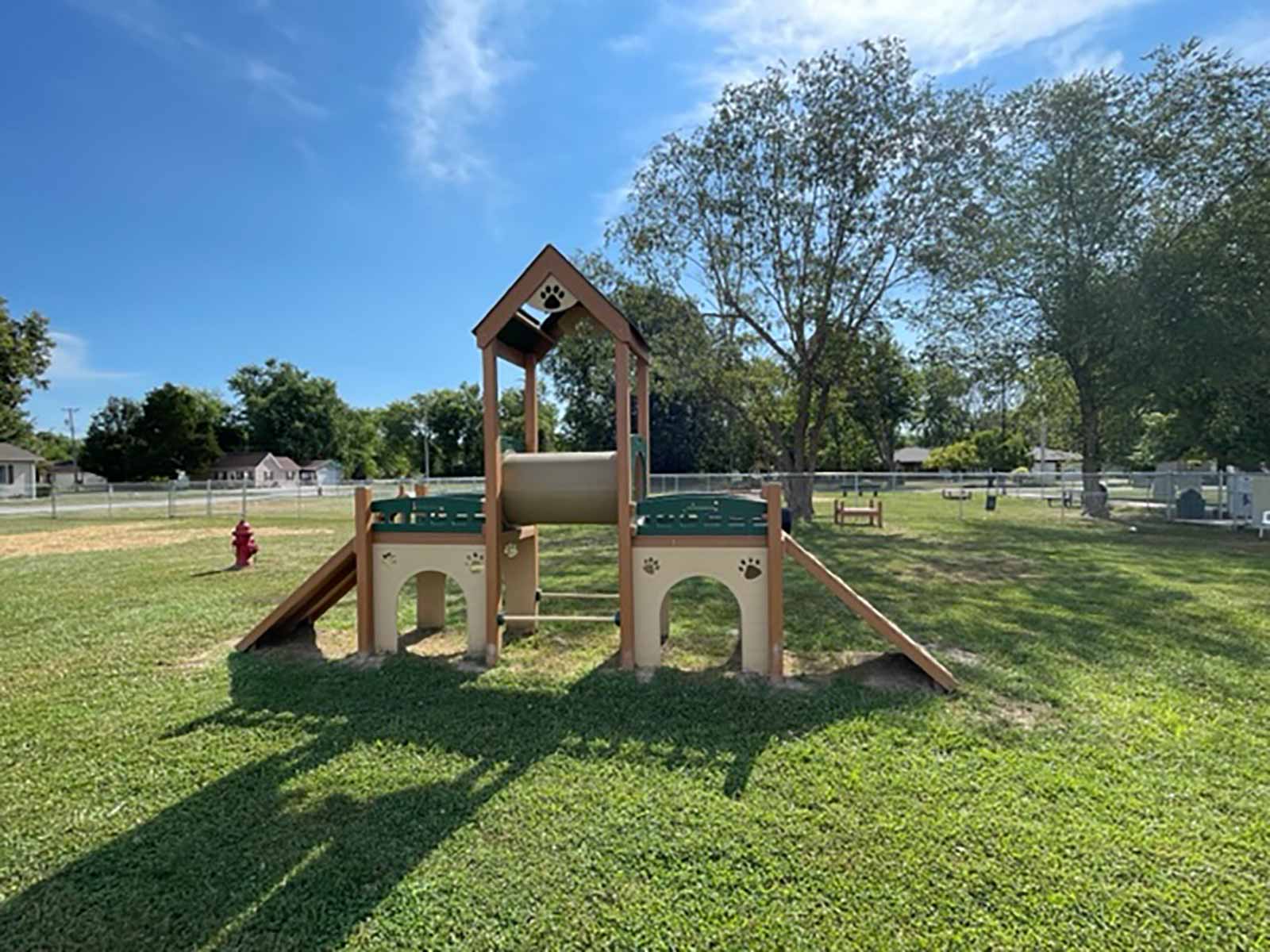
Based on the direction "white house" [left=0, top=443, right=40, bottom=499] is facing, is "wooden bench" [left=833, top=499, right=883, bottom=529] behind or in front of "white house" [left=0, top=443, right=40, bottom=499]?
in front

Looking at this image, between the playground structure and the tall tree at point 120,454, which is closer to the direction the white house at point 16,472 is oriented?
the playground structure

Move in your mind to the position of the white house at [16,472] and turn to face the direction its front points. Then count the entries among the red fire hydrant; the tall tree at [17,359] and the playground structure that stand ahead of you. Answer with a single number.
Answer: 2

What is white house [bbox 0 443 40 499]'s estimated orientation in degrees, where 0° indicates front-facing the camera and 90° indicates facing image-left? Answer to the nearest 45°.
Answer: approximately 0°

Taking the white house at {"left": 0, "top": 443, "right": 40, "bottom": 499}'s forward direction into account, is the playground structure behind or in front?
in front

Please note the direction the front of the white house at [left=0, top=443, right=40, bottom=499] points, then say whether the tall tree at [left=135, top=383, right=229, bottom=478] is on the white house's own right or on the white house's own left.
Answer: on the white house's own left

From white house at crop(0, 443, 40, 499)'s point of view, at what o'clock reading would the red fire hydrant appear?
The red fire hydrant is roughly at 12 o'clock from the white house.
